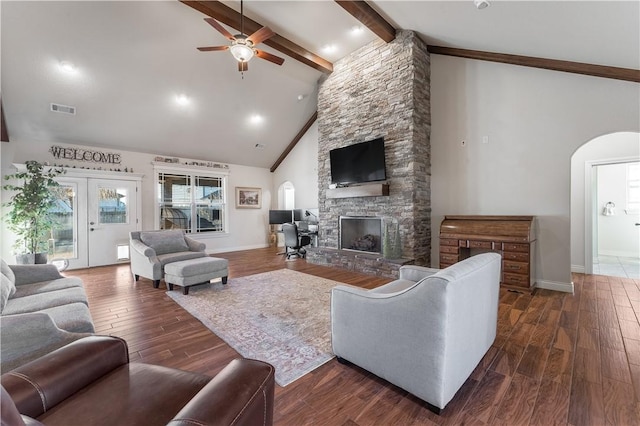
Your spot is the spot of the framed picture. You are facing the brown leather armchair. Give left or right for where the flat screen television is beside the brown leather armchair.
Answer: left

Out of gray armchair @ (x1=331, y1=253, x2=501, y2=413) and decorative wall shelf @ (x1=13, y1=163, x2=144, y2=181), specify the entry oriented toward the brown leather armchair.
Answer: the decorative wall shelf

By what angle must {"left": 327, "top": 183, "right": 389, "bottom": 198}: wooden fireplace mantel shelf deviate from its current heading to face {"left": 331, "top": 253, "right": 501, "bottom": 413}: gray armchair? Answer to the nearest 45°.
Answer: approximately 45° to its left

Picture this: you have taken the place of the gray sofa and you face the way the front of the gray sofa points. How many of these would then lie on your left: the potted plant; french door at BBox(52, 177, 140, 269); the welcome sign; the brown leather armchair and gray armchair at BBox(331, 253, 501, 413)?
3

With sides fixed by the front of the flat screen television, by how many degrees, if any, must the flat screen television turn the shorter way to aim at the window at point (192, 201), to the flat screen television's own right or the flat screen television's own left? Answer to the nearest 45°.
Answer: approximately 45° to the flat screen television's own right

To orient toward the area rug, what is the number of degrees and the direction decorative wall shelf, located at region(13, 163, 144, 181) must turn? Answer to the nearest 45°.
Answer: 0° — it already faces it

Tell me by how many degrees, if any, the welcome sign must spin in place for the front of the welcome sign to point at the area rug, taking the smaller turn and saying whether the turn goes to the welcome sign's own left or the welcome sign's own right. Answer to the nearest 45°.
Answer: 0° — it already faces it

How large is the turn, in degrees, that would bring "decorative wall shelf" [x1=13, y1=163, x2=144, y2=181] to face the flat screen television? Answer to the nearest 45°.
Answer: approximately 45° to its left

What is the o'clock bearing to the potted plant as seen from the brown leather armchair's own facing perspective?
The potted plant is roughly at 10 o'clock from the brown leather armchair.

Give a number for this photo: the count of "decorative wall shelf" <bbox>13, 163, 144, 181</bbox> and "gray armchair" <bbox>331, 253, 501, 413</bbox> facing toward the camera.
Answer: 1

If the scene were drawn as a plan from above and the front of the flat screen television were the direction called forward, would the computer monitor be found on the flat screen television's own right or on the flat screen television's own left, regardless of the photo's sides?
on the flat screen television's own right
